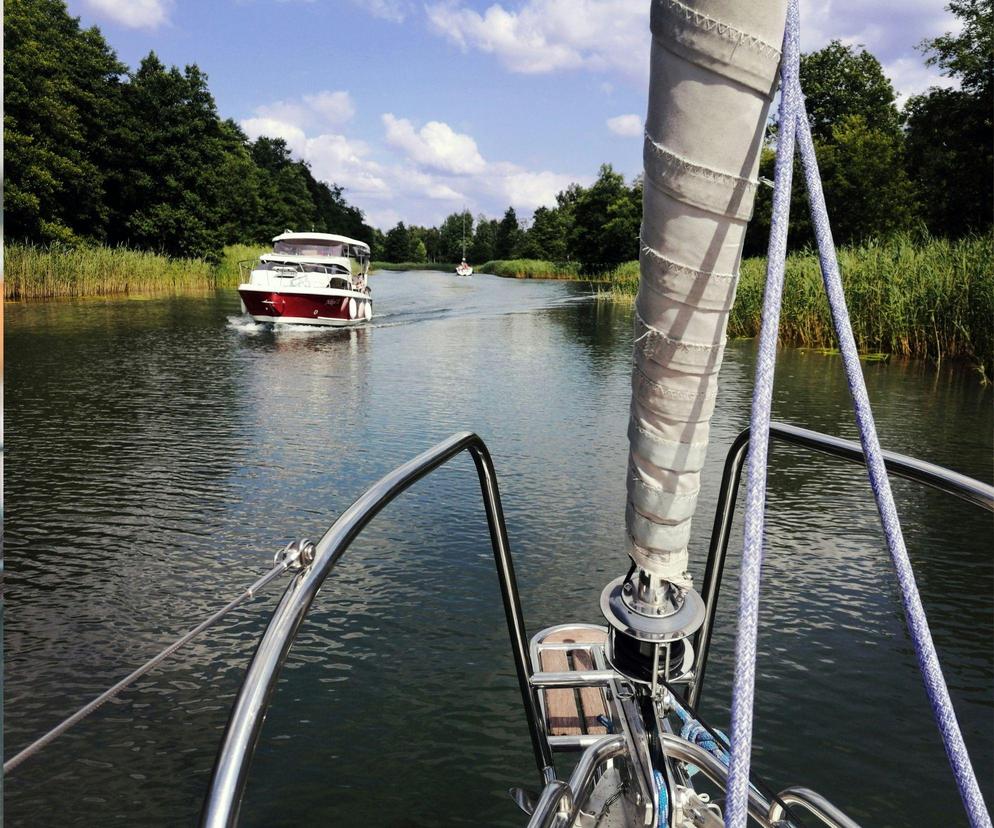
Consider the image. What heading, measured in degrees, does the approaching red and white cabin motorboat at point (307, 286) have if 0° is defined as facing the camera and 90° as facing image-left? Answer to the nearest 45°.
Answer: approximately 45°

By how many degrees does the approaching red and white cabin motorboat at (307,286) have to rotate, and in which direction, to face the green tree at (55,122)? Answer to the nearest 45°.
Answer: approximately 90° to its right

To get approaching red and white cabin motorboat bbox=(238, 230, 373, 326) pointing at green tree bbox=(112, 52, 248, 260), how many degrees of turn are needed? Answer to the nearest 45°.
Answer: approximately 135° to its right

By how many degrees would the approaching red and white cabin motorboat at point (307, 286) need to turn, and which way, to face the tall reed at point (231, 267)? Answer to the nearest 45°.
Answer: approximately 135° to its right
